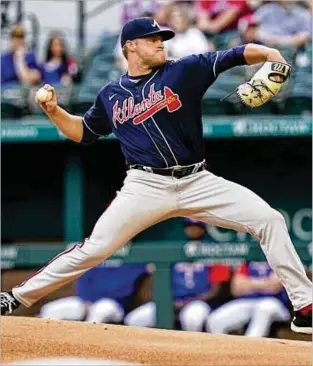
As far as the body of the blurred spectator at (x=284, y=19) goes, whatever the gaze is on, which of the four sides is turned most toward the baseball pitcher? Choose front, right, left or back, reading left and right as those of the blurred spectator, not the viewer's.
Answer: front

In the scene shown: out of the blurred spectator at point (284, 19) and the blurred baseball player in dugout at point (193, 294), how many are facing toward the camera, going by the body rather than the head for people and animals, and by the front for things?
2

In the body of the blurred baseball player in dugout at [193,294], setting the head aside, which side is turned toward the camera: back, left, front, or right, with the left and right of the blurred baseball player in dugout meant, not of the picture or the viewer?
front

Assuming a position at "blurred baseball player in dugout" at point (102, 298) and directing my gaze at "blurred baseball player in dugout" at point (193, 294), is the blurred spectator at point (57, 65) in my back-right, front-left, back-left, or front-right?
back-left

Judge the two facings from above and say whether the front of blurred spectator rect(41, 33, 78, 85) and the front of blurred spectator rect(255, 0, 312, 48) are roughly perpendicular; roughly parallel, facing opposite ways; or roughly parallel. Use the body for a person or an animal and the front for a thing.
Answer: roughly parallel

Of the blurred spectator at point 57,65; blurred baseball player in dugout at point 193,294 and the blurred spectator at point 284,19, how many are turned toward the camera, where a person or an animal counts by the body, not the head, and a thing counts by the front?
3

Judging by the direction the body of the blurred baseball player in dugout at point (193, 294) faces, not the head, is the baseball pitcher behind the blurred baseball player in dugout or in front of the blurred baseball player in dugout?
in front

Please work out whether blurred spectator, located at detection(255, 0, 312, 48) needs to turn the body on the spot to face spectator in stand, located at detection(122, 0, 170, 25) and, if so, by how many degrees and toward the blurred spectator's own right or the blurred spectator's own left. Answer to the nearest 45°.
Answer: approximately 90° to the blurred spectator's own right

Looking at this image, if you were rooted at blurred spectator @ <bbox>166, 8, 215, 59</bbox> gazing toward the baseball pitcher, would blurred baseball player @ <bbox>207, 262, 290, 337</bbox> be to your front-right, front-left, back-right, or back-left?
front-left

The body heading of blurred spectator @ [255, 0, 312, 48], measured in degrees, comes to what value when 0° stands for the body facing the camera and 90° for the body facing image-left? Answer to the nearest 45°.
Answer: approximately 0°

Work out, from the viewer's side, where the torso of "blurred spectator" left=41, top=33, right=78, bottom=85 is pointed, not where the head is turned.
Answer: toward the camera
